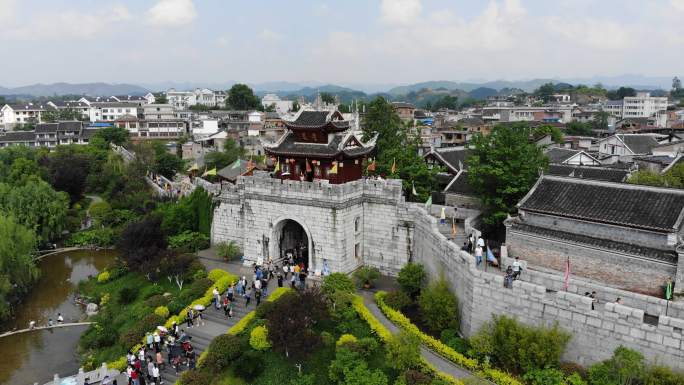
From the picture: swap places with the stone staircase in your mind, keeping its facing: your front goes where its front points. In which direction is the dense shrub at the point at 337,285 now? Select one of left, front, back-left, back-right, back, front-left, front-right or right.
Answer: back-left

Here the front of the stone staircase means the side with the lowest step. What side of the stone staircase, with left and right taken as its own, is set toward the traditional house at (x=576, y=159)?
back

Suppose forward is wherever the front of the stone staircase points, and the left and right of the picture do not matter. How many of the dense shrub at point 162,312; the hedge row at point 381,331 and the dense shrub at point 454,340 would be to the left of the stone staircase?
2

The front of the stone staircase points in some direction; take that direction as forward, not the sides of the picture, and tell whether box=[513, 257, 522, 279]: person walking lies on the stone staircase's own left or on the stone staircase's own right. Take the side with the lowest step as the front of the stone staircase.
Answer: on the stone staircase's own left

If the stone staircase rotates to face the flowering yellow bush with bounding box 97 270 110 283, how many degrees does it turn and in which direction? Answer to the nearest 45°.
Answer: approximately 90° to its right

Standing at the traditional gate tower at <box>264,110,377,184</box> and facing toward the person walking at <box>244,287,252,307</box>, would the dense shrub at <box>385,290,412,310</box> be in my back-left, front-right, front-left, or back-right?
front-left

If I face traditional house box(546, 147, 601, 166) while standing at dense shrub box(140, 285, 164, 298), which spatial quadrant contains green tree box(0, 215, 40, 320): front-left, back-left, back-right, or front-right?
back-left

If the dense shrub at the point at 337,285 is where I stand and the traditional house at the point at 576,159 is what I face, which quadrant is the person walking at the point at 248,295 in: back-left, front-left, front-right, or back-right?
back-left

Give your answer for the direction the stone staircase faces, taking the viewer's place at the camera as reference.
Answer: facing the viewer and to the left of the viewer

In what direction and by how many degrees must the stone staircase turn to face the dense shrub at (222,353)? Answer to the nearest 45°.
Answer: approximately 45° to its left

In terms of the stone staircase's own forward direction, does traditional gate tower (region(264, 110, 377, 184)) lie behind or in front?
behind

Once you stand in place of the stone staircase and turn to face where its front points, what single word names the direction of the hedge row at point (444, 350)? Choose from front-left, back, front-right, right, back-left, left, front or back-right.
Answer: left

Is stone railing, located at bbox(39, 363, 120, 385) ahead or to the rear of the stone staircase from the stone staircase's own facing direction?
ahead

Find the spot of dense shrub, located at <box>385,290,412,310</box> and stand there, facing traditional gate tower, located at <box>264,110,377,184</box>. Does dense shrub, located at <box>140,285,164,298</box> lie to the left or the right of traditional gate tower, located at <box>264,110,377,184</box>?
left

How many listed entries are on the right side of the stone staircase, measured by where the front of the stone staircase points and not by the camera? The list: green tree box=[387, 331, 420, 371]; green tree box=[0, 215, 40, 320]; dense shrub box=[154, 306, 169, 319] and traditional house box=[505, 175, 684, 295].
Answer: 2

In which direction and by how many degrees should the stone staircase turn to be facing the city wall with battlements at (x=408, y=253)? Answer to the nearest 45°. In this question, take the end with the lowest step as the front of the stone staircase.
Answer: approximately 135° to its left

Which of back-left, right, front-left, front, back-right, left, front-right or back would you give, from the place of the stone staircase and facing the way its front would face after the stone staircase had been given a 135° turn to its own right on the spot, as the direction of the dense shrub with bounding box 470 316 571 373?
back-right
